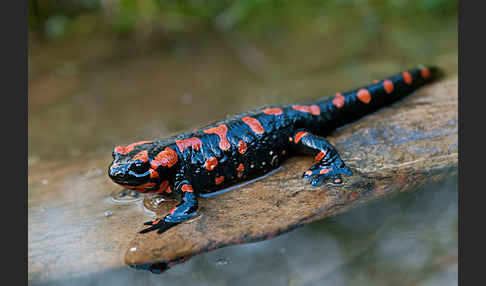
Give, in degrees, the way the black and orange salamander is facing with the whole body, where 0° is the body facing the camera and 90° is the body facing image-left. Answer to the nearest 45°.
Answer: approximately 45°
